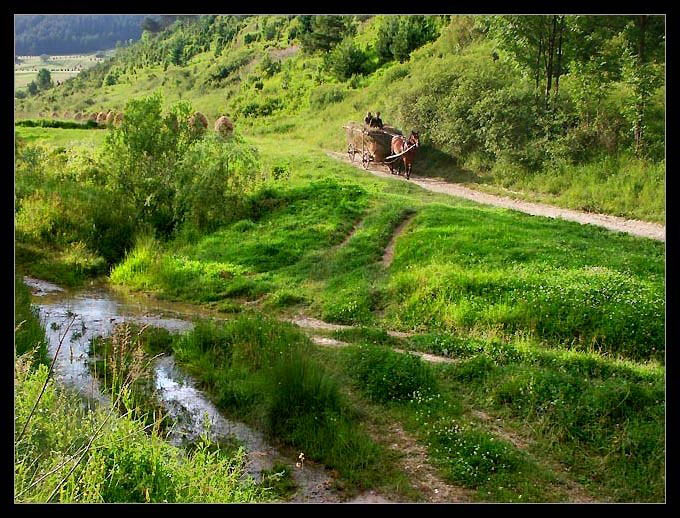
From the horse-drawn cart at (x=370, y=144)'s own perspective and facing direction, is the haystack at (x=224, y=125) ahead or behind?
behind

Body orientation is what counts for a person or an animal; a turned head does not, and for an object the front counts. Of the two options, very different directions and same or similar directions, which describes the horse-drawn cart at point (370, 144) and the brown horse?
same or similar directions

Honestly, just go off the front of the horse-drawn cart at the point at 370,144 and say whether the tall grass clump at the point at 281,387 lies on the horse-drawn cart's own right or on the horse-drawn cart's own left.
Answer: on the horse-drawn cart's own right

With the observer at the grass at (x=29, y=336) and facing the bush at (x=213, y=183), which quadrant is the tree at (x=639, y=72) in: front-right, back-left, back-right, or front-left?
front-right

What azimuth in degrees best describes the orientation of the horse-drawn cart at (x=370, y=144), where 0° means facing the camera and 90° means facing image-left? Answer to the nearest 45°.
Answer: approximately 315°

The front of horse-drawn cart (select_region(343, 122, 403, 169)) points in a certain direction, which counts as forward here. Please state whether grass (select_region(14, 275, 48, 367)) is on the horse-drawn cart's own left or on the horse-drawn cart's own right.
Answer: on the horse-drawn cart's own right

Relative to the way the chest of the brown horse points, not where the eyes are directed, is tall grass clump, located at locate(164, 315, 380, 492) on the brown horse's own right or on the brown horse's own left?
on the brown horse's own right

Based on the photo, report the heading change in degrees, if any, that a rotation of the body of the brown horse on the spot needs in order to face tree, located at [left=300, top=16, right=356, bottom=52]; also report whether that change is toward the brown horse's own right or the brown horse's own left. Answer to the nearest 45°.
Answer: approximately 180°

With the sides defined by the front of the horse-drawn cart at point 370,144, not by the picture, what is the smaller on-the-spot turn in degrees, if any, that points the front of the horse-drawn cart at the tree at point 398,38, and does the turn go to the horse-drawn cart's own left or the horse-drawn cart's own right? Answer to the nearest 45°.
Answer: approximately 135° to the horse-drawn cart's own left

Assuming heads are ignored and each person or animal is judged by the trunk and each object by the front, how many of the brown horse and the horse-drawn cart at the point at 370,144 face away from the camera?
0

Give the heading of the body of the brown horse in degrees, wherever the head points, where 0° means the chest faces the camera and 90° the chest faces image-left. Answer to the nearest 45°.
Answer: approximately 315°

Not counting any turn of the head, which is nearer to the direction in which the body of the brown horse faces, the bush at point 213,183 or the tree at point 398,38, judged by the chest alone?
the bush
